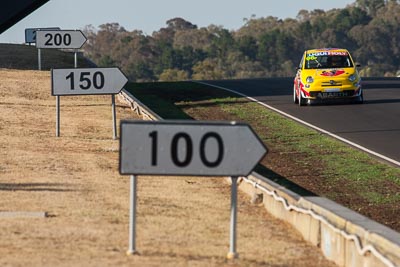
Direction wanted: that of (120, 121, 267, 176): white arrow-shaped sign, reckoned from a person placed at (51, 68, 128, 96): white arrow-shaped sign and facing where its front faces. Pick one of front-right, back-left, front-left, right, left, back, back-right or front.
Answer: front

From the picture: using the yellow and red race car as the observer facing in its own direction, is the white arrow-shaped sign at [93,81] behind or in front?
in front

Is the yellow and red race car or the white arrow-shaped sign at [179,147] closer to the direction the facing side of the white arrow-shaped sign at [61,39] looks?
the white arrow-shaped sign

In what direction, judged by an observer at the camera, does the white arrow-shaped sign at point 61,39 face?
facing the viewer

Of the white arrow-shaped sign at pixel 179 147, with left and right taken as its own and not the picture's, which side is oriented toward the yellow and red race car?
back

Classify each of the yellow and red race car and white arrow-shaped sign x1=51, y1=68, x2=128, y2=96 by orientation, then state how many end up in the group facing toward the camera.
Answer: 2

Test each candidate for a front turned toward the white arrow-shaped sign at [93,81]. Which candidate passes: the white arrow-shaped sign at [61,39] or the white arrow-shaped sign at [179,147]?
the white arrow-shaped sign at [61,39]

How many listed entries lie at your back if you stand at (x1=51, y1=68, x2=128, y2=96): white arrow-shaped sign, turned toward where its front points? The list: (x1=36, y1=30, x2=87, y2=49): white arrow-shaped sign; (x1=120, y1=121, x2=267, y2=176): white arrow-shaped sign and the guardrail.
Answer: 1

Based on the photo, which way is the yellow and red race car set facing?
toward the camera

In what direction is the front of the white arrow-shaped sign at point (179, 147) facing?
toward the camera

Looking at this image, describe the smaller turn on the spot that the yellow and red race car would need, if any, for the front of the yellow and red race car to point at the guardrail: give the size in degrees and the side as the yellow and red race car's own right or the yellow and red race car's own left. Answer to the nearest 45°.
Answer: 0° — it already faces it
